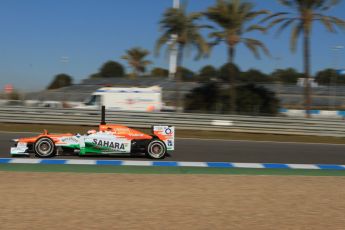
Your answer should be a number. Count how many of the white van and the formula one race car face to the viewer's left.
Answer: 2

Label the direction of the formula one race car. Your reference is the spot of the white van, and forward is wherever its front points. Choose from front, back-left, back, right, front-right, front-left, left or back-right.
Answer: left

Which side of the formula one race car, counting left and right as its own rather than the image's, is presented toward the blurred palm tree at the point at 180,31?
right

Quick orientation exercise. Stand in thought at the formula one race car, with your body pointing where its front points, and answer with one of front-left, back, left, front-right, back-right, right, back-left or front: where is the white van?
right

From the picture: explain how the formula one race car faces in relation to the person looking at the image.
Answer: facing to the left of the viewer

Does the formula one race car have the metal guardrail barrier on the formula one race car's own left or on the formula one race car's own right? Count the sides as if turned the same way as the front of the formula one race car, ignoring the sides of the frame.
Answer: on the formula one race car's own right

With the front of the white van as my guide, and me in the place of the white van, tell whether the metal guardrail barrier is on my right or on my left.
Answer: on my left

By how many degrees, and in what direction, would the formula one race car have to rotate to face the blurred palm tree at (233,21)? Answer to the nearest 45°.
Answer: approximately 135° to its right

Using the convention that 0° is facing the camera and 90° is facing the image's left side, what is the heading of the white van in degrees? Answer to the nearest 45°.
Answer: approximately 90°

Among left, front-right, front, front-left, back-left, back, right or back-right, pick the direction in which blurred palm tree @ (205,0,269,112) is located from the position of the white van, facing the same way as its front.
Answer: back
